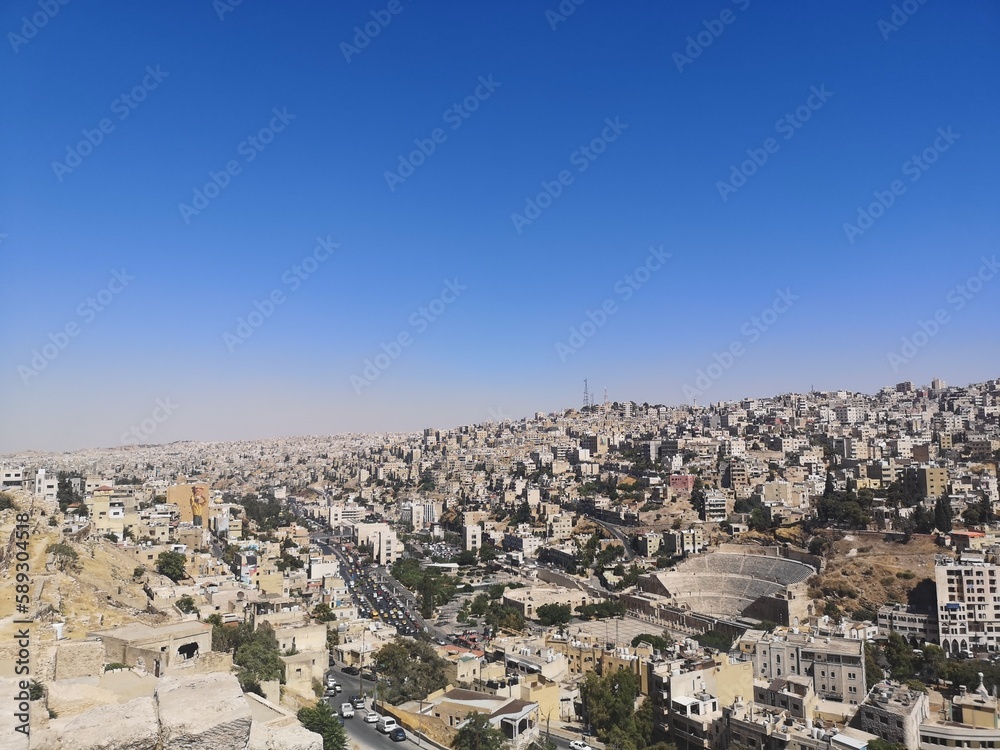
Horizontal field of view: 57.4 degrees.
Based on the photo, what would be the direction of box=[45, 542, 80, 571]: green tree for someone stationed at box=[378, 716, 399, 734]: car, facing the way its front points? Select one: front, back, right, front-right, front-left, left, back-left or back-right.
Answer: front

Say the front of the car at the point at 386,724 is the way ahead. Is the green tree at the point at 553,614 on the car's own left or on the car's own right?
on the car's own right

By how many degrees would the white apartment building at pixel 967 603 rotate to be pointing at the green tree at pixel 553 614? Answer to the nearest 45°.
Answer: approximately 90° to its right

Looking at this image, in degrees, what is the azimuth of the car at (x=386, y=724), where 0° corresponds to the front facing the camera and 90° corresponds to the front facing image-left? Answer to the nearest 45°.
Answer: approximately 135°

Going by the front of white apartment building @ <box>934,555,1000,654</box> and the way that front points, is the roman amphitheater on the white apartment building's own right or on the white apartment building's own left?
on the white apartment building's own right

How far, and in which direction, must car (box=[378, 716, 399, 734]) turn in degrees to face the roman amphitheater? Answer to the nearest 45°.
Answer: approximately 90° to its right

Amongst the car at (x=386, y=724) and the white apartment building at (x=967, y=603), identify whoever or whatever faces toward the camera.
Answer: the white apartment building

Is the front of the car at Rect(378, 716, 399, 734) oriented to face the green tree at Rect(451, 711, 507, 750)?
no

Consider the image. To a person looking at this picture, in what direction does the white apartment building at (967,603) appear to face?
facing the viewer

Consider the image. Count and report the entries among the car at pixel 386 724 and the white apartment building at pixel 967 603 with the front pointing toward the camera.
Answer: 1

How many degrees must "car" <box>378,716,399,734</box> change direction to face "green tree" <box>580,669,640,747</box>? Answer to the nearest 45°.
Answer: approximately 90° to its right

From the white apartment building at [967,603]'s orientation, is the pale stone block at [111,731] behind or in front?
in front

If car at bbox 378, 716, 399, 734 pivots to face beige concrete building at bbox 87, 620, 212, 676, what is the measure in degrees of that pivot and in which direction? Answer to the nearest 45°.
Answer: approximately 90° to its left

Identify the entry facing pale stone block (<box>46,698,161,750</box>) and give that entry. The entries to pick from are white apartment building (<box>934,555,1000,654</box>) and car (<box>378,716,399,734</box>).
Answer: the white apartment building

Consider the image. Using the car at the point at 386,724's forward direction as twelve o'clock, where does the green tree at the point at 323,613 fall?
The green tree is roughly at 1 o'clock from the car.

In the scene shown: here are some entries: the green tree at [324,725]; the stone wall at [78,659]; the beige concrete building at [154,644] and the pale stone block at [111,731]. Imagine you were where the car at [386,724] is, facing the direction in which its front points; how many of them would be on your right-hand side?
0

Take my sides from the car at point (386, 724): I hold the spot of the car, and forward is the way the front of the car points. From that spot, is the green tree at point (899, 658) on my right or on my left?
on my right

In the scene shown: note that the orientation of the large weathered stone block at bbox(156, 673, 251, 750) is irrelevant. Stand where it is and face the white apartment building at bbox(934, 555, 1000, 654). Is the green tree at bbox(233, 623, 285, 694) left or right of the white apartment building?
left

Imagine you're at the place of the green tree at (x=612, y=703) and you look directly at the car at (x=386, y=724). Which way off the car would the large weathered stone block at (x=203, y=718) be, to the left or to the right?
left

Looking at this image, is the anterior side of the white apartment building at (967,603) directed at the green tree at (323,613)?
no
